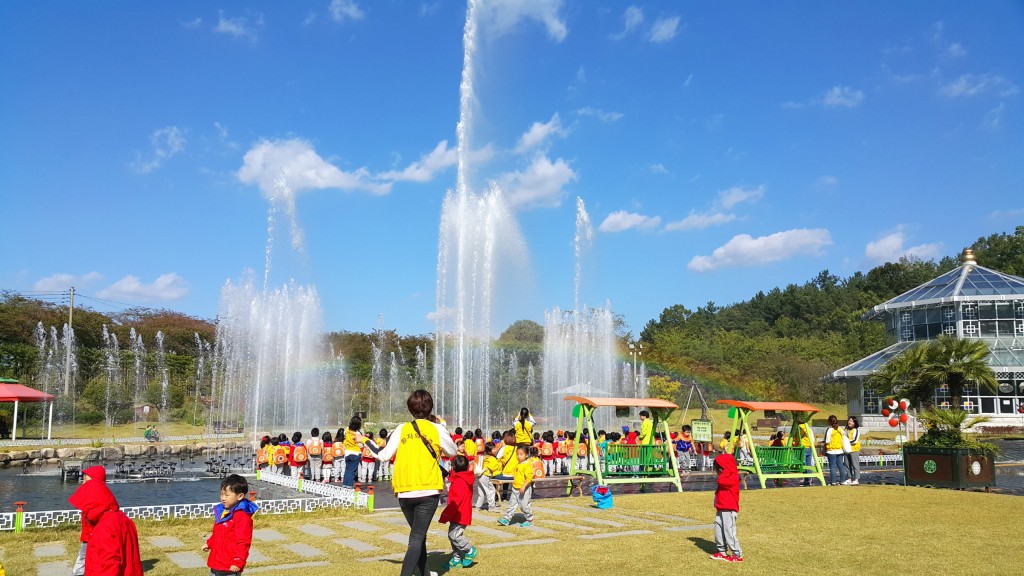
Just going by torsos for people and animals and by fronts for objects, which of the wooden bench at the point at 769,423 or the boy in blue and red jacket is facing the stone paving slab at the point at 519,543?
the wooden bench

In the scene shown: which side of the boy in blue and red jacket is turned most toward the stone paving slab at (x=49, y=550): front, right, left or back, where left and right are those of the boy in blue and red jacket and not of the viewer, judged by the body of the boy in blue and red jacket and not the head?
right

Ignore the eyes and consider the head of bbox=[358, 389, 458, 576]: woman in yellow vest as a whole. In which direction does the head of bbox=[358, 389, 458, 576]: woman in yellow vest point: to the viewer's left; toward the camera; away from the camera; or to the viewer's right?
away from the camera

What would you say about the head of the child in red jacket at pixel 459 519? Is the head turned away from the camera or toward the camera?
away from the camera

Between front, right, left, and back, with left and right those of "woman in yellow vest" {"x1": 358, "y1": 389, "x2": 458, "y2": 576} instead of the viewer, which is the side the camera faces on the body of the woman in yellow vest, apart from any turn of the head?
back
